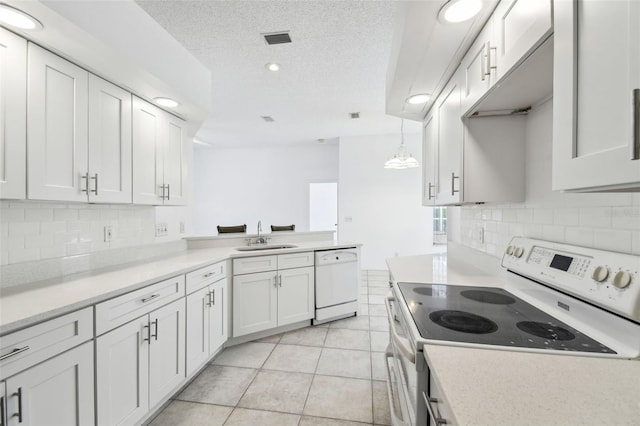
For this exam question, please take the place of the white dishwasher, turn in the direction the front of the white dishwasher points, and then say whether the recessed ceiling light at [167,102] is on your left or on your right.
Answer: on your right

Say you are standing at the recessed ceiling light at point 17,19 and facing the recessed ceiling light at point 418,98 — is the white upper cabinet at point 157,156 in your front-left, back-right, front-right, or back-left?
front-left

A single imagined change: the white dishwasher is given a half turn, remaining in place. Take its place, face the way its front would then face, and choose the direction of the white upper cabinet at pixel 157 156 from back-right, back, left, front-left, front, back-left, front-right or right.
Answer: left

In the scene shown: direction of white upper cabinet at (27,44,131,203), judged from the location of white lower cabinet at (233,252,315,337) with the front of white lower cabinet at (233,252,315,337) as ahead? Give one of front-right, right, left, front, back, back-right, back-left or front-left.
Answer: right

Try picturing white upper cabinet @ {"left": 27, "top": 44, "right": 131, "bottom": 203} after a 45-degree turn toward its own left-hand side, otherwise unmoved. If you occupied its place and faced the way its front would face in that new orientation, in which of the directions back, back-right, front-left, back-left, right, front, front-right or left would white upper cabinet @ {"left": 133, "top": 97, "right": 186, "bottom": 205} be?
front-left

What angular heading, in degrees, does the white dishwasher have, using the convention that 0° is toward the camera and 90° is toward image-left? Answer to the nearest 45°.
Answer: approximately 315°

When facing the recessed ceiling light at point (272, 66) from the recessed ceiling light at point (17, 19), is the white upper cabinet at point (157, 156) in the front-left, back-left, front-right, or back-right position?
front-left

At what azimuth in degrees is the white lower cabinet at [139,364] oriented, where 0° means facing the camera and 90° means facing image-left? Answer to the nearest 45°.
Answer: approximately 315°

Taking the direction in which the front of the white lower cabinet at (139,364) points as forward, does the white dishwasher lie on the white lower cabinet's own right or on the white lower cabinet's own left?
on the white lower cabinet's own left

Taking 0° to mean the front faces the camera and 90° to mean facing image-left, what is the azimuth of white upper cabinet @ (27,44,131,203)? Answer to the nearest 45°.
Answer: approximately 315°

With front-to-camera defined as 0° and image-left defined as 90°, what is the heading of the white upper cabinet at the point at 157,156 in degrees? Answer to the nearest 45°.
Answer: approximately 315°
